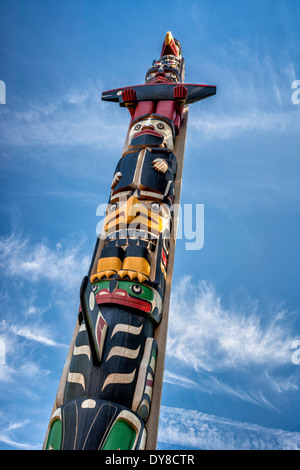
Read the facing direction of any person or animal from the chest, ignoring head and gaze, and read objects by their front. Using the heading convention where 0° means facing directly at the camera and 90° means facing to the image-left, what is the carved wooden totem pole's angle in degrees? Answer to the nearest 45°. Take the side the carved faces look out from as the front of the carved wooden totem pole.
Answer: approximately 0°
